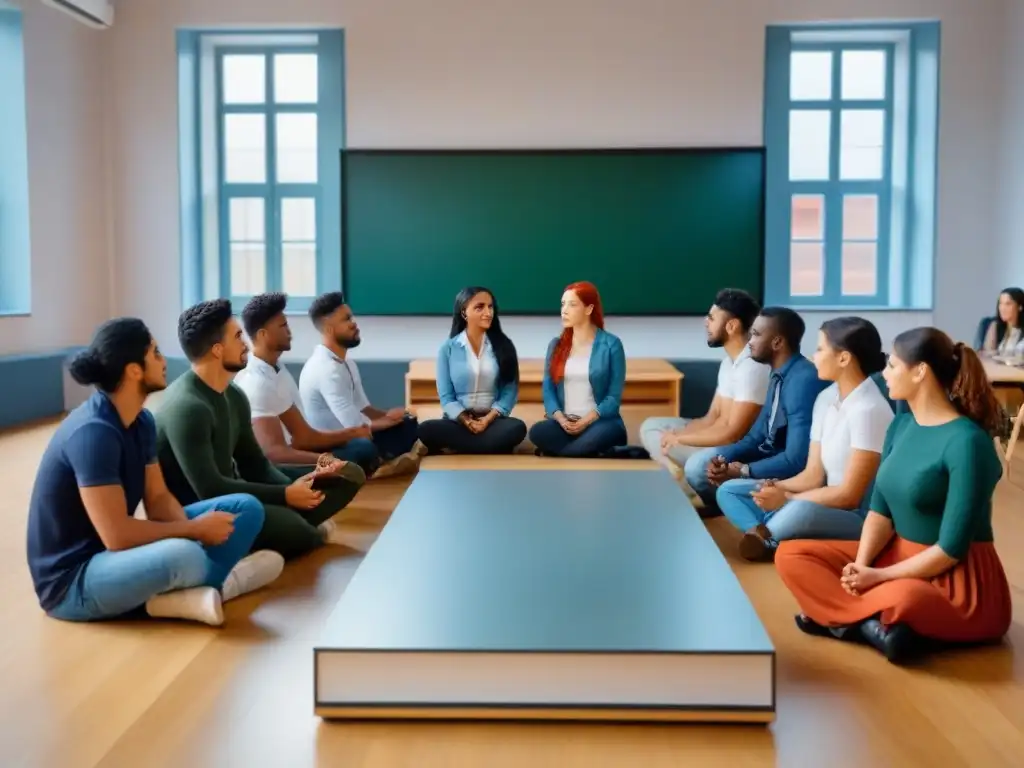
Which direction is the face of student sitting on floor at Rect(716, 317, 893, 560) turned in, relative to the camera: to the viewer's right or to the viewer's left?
to the viewer's left

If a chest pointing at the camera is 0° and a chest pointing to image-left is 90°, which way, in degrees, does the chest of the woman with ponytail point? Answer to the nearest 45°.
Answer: approximately 45°

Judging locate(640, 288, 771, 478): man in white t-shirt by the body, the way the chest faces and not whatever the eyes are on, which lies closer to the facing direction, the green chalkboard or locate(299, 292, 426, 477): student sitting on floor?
the student sitting on floor

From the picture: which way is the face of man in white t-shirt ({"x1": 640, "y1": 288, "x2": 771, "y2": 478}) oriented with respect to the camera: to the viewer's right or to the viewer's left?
to the viewer's left

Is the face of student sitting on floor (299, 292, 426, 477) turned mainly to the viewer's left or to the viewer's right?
to the viewer's right

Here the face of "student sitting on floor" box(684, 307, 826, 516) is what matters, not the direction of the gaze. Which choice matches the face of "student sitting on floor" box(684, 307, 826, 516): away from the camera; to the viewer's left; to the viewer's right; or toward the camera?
to the viewer's left

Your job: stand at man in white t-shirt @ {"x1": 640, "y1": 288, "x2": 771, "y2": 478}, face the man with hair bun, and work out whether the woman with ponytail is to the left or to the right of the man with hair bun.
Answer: left

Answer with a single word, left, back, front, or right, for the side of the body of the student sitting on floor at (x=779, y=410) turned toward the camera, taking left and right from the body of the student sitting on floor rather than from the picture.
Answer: left

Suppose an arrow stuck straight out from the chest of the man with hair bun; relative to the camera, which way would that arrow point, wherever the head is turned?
to the viewer's right

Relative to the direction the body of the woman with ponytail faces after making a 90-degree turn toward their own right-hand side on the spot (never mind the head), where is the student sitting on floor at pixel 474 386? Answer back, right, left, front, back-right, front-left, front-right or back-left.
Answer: front

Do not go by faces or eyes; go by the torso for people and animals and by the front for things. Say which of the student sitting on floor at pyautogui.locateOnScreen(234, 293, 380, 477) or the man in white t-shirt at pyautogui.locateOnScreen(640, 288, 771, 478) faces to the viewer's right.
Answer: the student sitting on floor

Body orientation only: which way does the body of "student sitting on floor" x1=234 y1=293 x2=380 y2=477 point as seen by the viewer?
to the viewer's right
